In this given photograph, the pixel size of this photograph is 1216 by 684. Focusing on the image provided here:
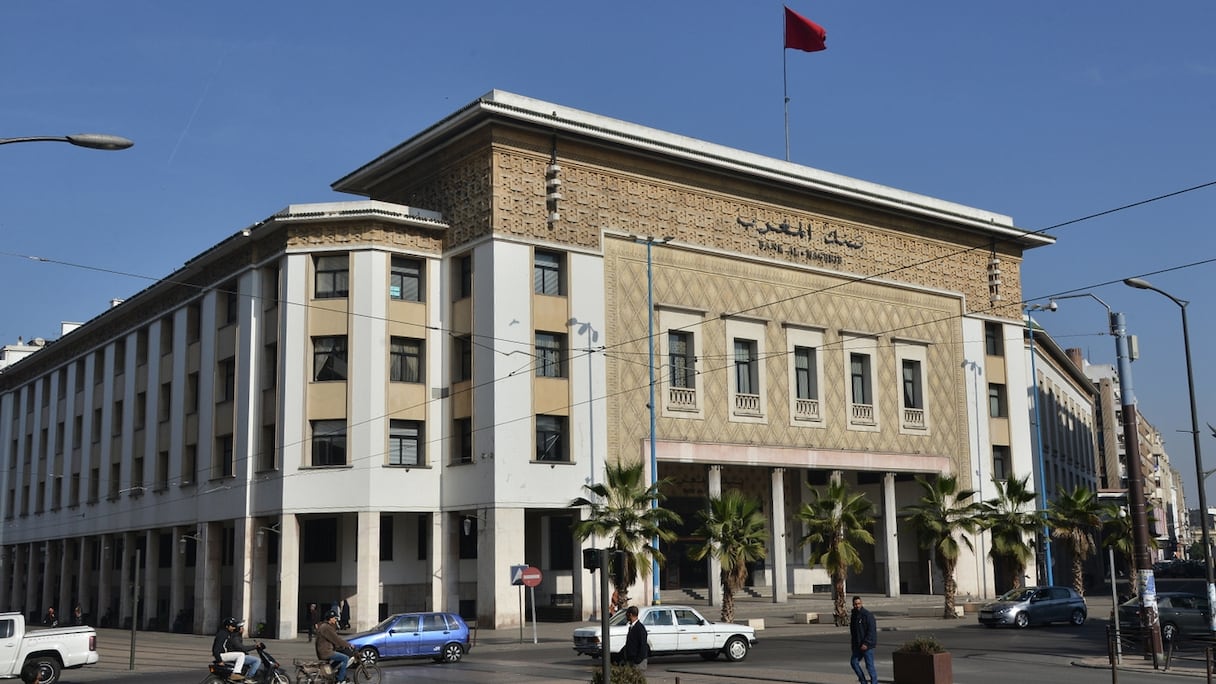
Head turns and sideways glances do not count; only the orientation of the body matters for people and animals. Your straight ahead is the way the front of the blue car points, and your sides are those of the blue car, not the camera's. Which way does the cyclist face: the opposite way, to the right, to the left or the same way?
the opposite way

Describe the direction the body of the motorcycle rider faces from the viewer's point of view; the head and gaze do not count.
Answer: to the viewer's right

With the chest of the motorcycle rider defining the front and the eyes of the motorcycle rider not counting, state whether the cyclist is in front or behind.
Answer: in front

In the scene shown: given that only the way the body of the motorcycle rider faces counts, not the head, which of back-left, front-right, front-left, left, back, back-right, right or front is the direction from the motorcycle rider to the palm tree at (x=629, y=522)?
front-left

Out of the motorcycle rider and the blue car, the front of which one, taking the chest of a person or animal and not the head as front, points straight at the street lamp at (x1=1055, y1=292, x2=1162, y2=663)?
the motorcycle rider

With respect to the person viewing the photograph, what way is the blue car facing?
facing to the left of the viewer

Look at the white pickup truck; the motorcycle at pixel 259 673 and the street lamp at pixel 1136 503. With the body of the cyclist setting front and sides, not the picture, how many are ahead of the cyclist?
1

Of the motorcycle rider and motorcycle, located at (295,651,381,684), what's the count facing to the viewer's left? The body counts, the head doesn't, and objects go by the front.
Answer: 0

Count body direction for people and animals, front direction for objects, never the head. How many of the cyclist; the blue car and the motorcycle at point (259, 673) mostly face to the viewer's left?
1

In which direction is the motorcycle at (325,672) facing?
to the viewer's right

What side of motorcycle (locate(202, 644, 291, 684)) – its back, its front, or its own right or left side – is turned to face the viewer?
right

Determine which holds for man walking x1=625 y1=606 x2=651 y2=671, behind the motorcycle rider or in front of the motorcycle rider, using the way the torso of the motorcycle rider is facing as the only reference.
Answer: in front

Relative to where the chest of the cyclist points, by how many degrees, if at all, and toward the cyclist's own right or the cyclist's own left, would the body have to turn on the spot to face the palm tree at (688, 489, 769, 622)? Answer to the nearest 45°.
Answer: approximately 45° to the cyclist's own left
